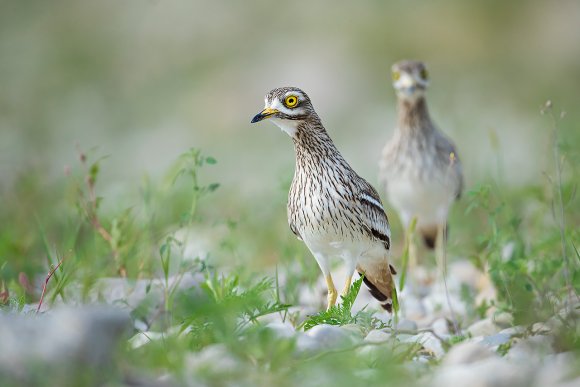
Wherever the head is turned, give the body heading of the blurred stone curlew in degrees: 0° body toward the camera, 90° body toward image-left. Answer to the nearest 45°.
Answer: approximately 0°

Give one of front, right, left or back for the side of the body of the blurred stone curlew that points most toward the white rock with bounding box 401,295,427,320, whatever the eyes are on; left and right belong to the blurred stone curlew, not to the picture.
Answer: front

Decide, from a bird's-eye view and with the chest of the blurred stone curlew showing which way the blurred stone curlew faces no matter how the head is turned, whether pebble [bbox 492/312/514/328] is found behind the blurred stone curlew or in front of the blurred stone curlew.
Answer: in front

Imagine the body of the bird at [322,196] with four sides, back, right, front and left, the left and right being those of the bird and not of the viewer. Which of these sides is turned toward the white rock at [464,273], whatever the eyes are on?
back

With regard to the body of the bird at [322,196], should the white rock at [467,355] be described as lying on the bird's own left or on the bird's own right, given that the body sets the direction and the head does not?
on the bird's own left

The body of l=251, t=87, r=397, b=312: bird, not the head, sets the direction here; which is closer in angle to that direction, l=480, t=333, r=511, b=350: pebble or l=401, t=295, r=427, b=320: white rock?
the pebble

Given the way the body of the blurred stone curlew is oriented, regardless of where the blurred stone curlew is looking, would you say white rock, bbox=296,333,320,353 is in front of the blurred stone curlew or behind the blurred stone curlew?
in front

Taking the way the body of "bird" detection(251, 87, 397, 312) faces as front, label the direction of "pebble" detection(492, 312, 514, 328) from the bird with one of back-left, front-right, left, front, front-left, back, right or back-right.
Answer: back-left

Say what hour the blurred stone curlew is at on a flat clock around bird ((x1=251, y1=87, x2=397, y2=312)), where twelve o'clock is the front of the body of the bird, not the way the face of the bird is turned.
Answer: The blurred stone curlew is roughly at 5 o'clock from the bird.

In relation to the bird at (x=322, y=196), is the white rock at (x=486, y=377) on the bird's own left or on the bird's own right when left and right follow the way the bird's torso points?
on the bird's own left

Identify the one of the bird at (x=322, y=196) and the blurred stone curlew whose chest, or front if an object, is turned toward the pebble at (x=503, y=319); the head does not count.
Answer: the blurred stone curlew

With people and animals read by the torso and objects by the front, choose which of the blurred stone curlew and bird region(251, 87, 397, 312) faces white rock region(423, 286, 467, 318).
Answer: the blurred stone curlew

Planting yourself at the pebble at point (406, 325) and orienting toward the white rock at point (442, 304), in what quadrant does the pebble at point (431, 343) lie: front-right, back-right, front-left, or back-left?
back-right

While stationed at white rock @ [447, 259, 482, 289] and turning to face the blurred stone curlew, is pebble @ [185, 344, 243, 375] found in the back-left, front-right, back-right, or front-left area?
back-left

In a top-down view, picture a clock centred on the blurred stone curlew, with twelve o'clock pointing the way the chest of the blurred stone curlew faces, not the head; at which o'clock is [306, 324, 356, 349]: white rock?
The white rock is roughly at 12 o'clock from the blurred stone curlew.

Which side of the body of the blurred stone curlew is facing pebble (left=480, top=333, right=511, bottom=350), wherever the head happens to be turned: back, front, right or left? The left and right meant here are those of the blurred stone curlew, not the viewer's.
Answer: front
